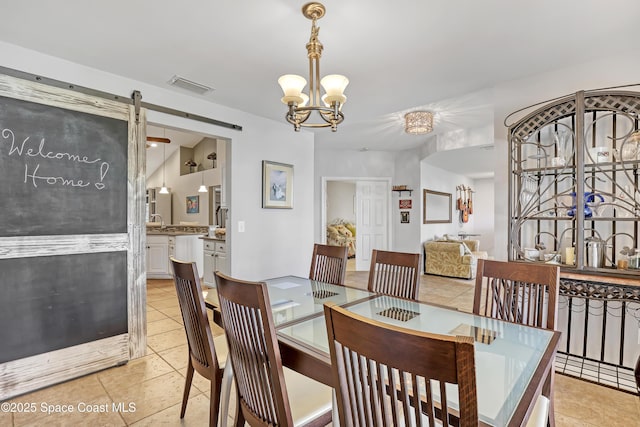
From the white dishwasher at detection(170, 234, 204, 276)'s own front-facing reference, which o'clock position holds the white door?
The white door is roughly at 9 o'clock from the white dishwasher.

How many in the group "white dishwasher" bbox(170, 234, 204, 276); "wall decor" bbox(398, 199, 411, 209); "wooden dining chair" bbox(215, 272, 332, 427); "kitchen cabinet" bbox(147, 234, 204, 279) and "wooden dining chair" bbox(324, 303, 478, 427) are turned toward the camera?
3

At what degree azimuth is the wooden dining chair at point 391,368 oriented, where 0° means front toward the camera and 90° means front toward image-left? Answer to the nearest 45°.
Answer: approximately 225°

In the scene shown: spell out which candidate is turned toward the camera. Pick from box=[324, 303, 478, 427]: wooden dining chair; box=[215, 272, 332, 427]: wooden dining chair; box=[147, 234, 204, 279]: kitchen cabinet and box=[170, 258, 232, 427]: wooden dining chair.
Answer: the kitchen cabinet

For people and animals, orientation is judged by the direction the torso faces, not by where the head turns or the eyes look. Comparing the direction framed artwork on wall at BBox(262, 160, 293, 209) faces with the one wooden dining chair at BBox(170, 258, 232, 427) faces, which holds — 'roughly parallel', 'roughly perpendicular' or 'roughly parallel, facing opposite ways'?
roughly perpendicular

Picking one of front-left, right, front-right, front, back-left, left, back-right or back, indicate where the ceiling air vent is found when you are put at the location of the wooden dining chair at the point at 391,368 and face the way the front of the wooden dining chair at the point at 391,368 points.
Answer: left

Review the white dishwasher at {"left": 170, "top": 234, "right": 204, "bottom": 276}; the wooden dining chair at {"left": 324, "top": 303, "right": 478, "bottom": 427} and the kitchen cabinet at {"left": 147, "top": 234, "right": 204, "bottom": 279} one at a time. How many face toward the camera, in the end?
2

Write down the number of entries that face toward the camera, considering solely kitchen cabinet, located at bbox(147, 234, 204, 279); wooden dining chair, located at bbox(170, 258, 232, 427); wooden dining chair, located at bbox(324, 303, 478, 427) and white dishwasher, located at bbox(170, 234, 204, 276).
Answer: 2

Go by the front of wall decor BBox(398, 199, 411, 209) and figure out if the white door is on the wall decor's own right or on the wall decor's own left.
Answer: on the wall decor's own right

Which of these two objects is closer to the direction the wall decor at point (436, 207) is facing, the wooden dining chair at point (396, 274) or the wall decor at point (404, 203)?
the wooden dining chair
